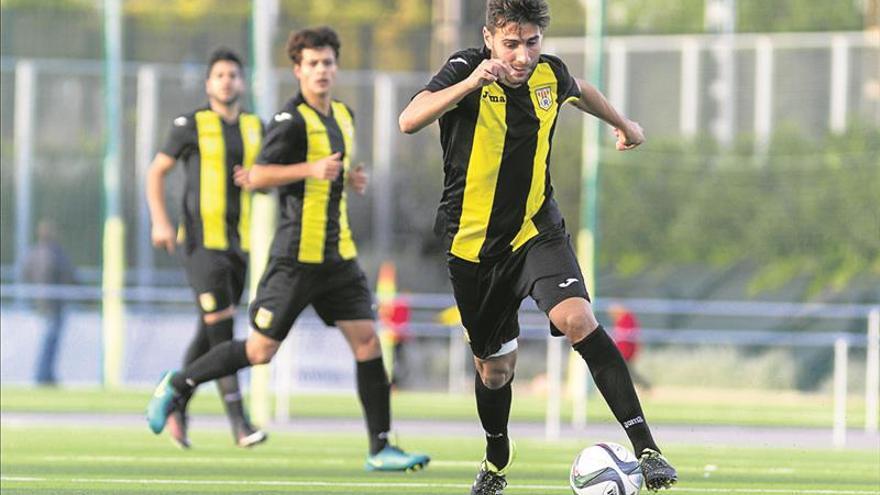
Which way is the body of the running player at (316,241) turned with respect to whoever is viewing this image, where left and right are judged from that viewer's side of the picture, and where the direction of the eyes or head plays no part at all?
facing the viewer and to the right of the viewer

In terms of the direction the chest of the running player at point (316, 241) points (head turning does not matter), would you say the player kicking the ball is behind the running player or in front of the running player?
in front

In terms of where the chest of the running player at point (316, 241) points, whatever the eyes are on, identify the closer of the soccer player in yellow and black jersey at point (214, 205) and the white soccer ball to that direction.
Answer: the white soccer ball

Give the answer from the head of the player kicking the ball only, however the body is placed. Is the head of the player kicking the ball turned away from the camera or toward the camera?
toward the camera

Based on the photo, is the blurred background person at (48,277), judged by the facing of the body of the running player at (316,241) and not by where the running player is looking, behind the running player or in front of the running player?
behind

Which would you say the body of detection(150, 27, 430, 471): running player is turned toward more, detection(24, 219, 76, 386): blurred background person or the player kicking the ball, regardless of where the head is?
the player kicking the ball

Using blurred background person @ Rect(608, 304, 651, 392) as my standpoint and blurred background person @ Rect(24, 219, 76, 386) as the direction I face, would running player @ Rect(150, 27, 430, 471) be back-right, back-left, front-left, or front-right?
front-left

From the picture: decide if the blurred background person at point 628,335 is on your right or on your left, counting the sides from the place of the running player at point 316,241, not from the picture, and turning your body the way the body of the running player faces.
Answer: on your left

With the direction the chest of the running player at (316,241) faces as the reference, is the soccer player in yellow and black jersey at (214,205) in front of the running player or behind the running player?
behind
